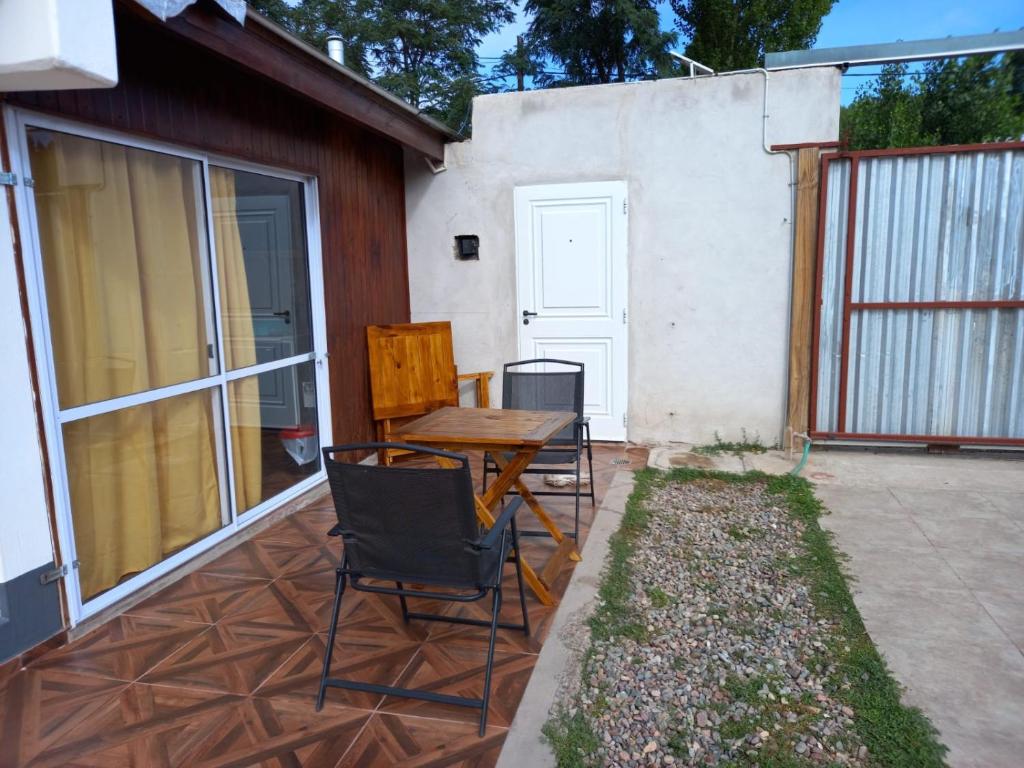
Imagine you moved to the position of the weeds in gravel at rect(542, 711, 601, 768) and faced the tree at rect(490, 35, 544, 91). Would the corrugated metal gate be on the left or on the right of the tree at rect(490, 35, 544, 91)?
right

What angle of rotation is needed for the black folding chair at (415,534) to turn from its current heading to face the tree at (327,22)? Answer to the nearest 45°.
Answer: approximately 45° to its left

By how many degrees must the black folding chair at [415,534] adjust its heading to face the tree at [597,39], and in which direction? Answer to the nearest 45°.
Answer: approximately 45° to its left

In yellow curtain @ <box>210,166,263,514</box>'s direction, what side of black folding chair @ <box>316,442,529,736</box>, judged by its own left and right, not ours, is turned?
left

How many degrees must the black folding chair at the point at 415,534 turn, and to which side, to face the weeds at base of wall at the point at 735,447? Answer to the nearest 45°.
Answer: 0° — it already faces it

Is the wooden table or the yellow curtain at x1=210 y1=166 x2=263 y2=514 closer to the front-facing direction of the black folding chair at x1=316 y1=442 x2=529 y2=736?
the wooden table

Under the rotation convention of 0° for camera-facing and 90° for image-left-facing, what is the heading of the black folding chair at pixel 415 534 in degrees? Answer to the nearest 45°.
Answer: approximately 225°
